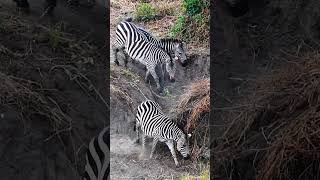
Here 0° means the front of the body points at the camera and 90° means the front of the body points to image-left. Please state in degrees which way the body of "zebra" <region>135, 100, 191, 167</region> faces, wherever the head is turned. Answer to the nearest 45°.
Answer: approximately 315°

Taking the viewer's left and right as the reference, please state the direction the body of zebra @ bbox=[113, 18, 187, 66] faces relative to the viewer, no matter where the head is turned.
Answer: facing to the right of the viewer

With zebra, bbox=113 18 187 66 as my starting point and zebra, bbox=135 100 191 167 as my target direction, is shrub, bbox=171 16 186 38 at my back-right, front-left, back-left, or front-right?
back-left
